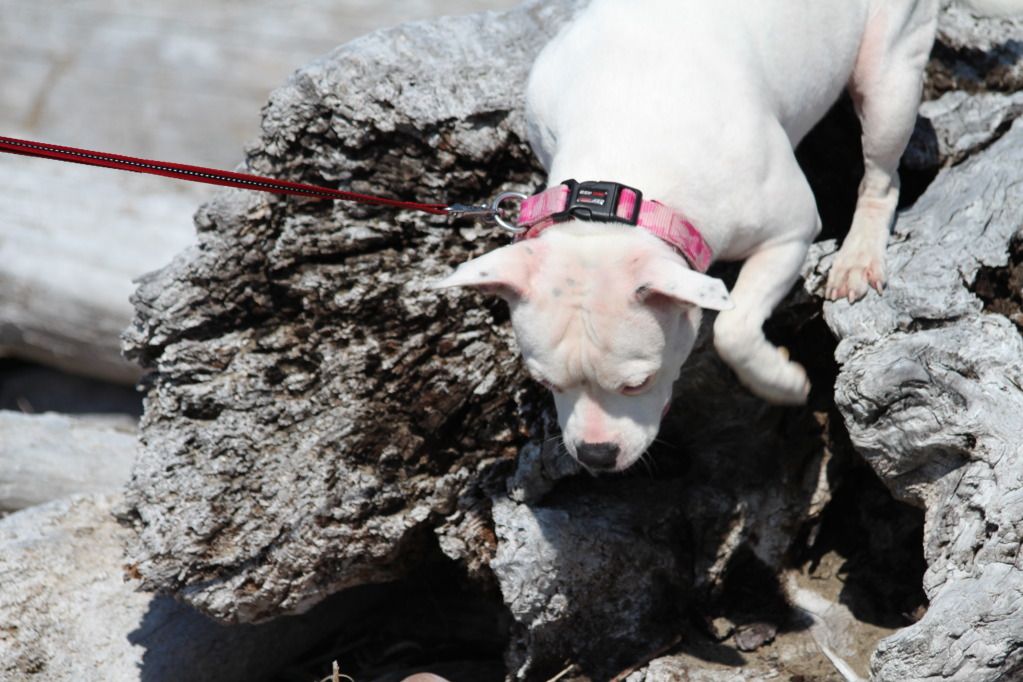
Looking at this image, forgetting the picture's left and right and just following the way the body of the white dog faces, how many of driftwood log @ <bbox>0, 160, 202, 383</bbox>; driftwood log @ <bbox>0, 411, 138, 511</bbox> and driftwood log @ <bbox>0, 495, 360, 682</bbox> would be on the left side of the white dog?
0

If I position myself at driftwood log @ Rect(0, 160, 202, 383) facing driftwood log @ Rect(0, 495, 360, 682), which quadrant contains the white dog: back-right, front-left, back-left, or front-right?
front-left

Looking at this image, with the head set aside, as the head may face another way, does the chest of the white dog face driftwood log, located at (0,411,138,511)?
no

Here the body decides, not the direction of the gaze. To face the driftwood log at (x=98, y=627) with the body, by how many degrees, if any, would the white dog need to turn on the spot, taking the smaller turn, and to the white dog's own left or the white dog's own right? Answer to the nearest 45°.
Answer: approximately 45° to the white dog's own right

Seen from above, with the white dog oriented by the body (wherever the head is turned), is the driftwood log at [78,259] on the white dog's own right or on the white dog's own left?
on the white dog's own right

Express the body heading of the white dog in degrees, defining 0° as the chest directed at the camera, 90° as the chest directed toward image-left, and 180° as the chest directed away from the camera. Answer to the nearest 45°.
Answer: approximately 45°
